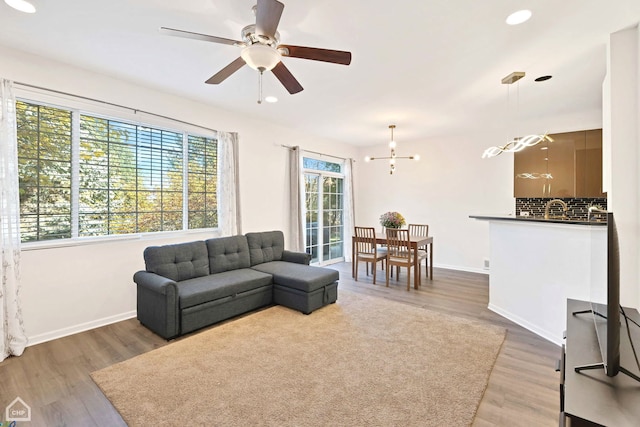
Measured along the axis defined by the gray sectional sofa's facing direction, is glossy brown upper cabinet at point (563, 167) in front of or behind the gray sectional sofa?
in front

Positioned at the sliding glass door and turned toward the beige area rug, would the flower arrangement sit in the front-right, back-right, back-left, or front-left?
front-left

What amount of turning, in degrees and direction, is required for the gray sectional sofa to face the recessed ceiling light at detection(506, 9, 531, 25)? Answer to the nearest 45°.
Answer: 0° — it already faces it

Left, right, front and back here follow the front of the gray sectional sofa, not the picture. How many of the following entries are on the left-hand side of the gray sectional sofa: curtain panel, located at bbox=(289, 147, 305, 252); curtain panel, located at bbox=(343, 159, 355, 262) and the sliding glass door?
3

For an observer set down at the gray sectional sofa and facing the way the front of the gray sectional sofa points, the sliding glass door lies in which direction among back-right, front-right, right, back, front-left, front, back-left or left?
left

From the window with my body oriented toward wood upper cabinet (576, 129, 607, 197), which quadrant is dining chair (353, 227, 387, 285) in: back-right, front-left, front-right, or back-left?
front-left

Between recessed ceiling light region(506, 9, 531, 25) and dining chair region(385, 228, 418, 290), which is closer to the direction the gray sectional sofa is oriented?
the recessed ceiling light

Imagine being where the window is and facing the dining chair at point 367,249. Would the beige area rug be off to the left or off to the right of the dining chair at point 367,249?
right

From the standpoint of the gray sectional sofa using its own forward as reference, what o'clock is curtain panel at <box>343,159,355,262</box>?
The curtain panel is roughly at 9 o'clock from the gray sectional sofa.

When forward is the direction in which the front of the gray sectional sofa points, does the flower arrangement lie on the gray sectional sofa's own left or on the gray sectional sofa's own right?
on the gray sectional sofa's own left

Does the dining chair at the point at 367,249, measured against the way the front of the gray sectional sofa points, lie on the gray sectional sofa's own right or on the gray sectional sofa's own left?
on the gray sectional sofa's own left

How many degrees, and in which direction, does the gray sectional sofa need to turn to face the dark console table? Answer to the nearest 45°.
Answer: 0° — it already faces it
